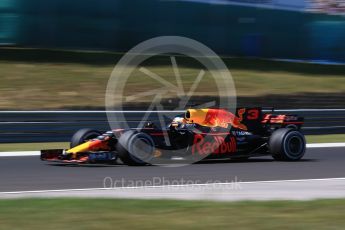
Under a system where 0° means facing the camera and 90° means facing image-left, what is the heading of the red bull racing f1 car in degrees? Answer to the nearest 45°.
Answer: approximately 45°
